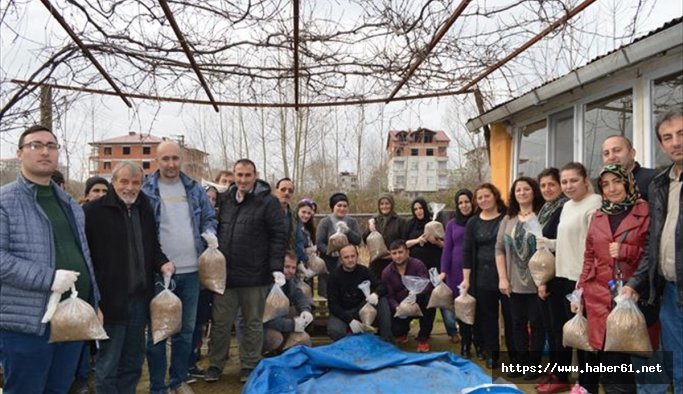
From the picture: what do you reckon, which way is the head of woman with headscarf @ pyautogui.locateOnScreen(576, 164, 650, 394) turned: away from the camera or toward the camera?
toward the camera

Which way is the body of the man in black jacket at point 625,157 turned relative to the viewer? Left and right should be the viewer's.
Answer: facing the viewer and to the left of the viewer

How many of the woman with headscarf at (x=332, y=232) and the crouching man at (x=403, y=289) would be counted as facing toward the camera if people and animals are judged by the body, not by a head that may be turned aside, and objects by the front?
2

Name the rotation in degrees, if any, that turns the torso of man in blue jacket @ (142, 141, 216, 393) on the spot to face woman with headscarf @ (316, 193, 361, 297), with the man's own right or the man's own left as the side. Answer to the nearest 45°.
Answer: approximately 135° to the man's own left

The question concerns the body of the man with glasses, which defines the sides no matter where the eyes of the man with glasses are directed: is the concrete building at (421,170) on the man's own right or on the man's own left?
on the man's own left

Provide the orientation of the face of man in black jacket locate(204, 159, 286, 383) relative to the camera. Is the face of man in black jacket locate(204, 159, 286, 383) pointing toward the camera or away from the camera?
toward the camera

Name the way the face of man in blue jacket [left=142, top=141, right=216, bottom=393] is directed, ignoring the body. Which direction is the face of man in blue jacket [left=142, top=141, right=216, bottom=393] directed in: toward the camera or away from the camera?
toward the camera

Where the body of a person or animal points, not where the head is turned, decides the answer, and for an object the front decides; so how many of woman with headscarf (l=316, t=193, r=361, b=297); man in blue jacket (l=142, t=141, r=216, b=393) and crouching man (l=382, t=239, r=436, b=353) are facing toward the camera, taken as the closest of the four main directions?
3

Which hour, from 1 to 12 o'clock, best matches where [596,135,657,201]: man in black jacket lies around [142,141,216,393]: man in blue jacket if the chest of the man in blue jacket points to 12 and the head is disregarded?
The man in black jacket is roughly at 10 o'clock from the man in blue jacket.

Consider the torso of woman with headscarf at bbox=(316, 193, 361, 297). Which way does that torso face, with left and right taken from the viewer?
facing the viewer

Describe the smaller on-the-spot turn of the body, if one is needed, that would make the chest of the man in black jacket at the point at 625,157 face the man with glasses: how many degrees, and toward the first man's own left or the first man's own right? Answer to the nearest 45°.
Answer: approximately 45° to the first man's own right

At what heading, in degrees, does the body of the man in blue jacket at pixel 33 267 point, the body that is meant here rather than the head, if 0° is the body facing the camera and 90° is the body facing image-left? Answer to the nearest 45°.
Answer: approximately 315°
